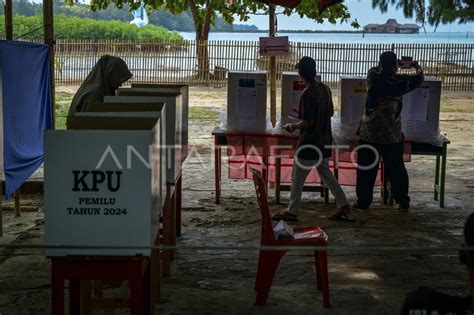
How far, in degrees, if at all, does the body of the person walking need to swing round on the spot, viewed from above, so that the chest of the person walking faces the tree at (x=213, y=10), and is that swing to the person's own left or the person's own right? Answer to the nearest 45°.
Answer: approximately 90° to the person's own right

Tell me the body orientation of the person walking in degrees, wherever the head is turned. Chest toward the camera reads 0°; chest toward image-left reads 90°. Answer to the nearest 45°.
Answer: approximately 90°

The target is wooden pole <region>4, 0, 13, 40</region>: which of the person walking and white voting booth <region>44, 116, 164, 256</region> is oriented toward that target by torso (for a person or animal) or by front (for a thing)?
the person walking

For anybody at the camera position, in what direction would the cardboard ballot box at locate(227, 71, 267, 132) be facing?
facing the viewer

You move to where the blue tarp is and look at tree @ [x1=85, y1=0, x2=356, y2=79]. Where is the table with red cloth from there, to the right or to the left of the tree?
right

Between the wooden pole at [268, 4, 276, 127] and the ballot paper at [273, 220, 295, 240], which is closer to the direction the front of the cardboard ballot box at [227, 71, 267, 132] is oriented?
the ballot paper

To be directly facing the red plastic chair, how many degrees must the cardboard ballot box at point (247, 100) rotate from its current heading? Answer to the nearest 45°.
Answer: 0° — it already faces it

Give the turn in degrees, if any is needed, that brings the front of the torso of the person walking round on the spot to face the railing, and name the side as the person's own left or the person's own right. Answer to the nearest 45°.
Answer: approximately 90° to the person's own right

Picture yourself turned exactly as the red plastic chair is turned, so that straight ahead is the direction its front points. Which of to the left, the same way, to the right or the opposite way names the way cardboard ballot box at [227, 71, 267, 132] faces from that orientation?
to the right
